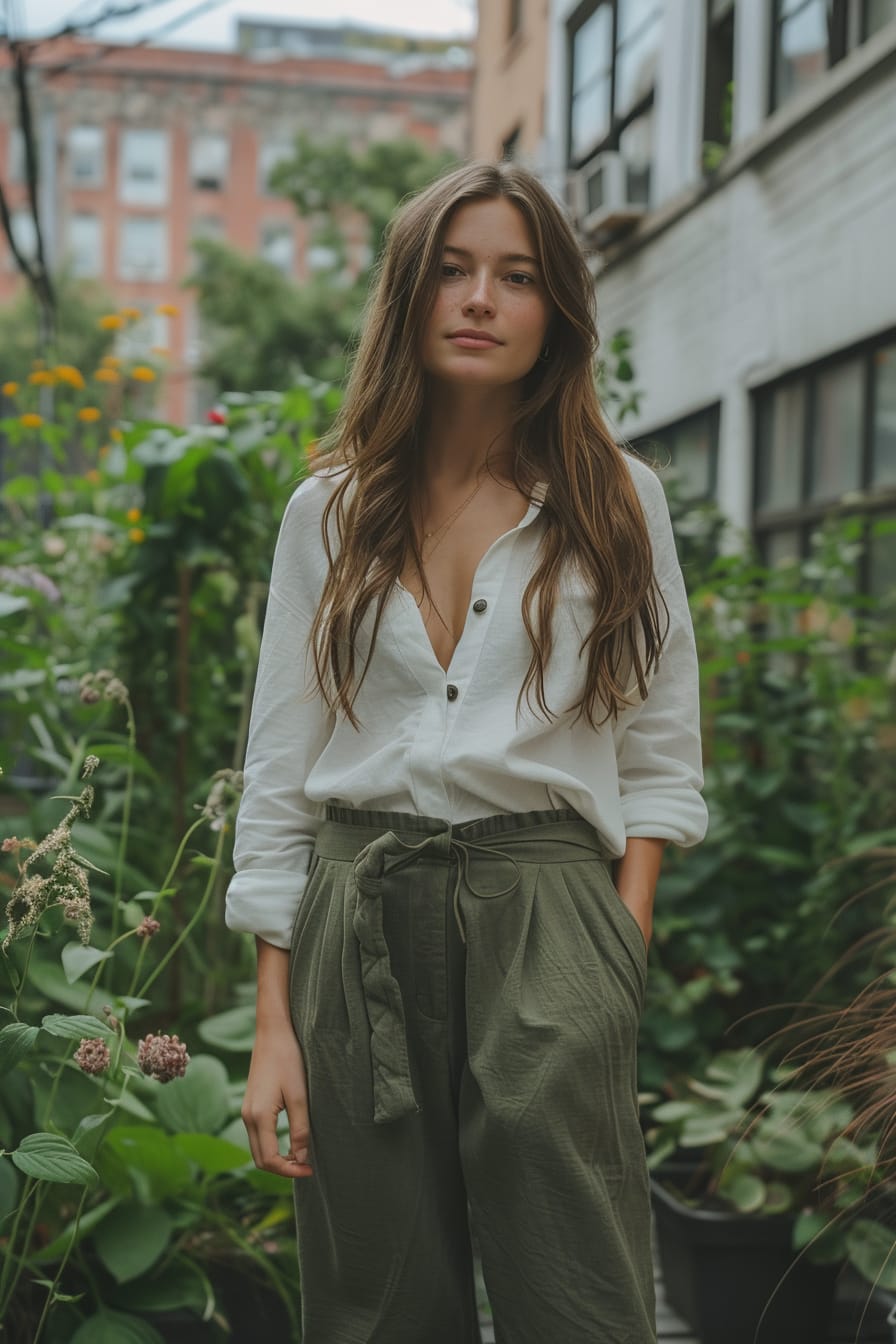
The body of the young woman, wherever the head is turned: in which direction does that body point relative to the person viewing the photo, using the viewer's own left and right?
facing the viewer

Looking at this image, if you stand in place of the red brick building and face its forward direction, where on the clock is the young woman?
The young woman is roughly at 12 o'clock from the red brick building.

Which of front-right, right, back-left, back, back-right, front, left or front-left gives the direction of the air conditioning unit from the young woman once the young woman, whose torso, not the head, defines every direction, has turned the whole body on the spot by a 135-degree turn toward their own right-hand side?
front-right

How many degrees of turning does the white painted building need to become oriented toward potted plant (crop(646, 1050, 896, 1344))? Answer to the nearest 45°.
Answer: approximately 45° to its left

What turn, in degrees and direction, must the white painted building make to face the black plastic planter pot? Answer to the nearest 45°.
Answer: approximately 45° to its left

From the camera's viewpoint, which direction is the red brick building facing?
toward the camera

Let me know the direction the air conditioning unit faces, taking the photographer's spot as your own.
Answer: facing the viewer and to the left of the viewer

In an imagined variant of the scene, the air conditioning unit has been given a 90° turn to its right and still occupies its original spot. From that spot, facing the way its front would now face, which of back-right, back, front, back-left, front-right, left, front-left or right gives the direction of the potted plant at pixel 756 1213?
back-left

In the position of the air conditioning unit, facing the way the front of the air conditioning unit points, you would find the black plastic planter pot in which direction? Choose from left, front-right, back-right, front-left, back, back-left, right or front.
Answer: front-left

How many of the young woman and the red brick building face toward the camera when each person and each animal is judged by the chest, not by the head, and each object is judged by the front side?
2

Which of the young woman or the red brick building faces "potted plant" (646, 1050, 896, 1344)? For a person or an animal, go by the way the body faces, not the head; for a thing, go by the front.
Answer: the red brick building
